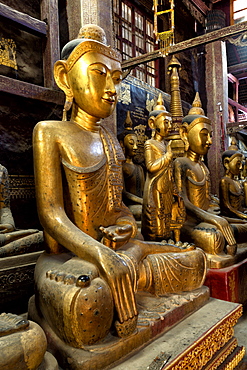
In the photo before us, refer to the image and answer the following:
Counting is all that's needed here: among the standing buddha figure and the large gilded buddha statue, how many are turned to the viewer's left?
0

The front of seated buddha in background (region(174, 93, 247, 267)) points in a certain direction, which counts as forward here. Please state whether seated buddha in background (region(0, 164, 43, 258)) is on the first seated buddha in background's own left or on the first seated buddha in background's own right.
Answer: on the first seated buddha in background's own right

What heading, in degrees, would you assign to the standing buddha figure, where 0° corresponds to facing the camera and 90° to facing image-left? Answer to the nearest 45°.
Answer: approximately 315°

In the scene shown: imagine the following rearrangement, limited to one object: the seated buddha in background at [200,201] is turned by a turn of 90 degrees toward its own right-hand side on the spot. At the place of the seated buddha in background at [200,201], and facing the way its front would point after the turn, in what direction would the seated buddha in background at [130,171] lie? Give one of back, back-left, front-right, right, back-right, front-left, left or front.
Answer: right

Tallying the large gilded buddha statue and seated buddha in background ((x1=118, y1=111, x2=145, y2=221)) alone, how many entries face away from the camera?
0

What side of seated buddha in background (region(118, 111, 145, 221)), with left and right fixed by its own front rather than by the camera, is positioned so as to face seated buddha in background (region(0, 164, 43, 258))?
right

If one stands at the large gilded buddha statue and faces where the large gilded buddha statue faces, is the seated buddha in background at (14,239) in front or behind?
behind

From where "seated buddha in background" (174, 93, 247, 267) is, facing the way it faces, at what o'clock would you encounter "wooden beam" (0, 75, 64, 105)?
The wooden beam is roughly at 4 o'clock from the seated buddha in background.

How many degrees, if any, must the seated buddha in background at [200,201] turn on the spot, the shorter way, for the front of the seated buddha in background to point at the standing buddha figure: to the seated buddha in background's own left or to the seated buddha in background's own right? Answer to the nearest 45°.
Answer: approximately 90° to the seated buddha in background's own right

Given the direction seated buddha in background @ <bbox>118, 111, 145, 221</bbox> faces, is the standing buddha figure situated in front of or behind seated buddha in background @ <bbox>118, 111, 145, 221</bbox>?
in front
